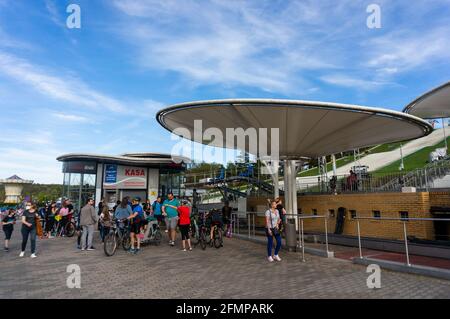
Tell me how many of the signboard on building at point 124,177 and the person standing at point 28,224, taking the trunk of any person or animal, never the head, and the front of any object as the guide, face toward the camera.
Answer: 2

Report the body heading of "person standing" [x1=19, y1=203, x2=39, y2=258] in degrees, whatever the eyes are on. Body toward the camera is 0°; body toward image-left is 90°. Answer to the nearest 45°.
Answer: approximately 0°

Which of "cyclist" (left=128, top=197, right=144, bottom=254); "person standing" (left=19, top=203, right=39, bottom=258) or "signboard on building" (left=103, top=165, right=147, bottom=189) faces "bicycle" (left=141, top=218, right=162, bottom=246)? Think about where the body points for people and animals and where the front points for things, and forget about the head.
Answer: the signboard on building

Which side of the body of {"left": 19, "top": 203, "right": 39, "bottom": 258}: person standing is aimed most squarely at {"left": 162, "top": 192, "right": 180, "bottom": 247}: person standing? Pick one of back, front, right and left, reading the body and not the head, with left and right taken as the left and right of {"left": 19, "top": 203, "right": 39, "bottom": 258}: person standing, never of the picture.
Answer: left

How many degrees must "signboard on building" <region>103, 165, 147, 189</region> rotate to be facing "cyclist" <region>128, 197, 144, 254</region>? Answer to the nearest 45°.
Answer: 0° — it already faces them

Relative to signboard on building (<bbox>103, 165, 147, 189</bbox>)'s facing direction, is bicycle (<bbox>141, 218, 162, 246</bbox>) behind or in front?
in front

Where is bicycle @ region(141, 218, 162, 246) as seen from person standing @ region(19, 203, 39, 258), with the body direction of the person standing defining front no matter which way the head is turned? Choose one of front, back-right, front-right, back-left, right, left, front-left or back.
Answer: left

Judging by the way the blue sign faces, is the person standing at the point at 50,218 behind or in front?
in front

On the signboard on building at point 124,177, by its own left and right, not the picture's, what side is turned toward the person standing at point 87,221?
front

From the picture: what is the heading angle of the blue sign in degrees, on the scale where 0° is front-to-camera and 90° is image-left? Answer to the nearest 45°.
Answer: approximately 0°
